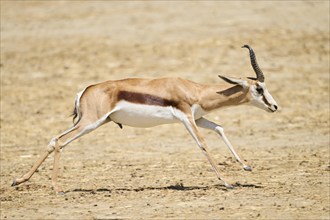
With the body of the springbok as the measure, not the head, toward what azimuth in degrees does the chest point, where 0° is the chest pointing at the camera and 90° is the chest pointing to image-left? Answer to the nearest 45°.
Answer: approximately 270°
